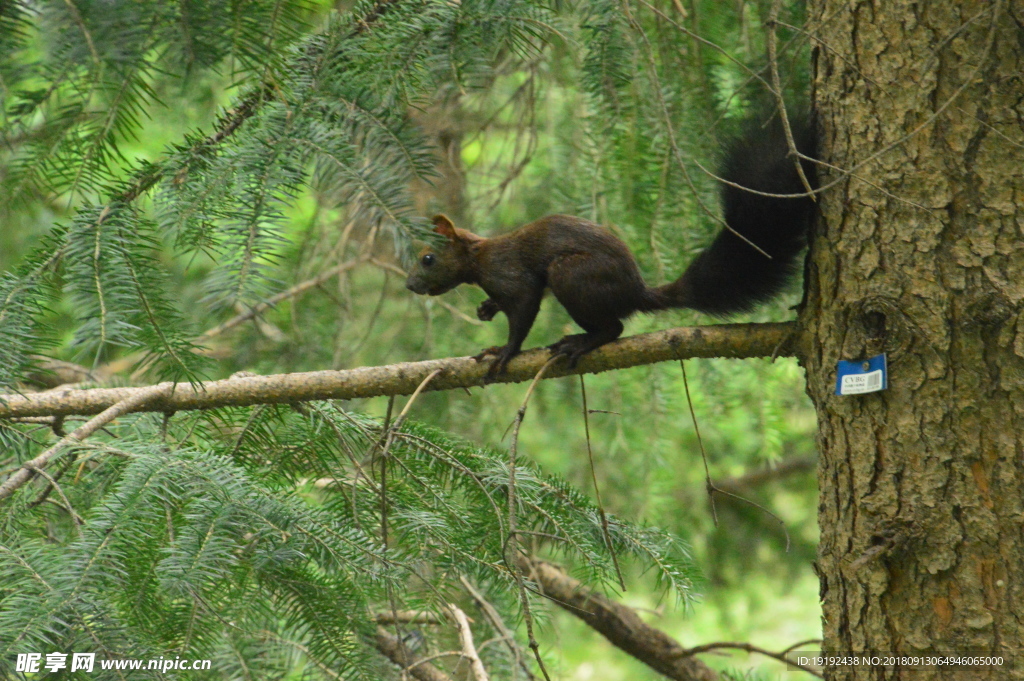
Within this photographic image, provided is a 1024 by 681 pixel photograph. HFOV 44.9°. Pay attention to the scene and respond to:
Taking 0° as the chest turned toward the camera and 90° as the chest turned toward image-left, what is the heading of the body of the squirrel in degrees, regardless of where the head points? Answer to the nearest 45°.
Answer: approximately 90°

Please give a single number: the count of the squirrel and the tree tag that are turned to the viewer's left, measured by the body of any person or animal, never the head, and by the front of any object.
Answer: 1

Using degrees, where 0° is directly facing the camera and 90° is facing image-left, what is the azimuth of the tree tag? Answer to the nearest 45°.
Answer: approximately 0°

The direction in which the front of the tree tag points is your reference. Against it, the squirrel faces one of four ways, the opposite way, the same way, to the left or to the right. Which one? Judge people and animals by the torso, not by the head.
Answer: to the right

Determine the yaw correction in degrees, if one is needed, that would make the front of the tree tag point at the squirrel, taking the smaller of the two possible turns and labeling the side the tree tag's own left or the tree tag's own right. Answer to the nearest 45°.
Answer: approximately 135° to the tree tag's own right

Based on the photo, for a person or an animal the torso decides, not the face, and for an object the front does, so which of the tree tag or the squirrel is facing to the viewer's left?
the squirrel

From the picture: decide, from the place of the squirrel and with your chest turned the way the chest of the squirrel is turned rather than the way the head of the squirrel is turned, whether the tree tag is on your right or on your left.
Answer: on your left
